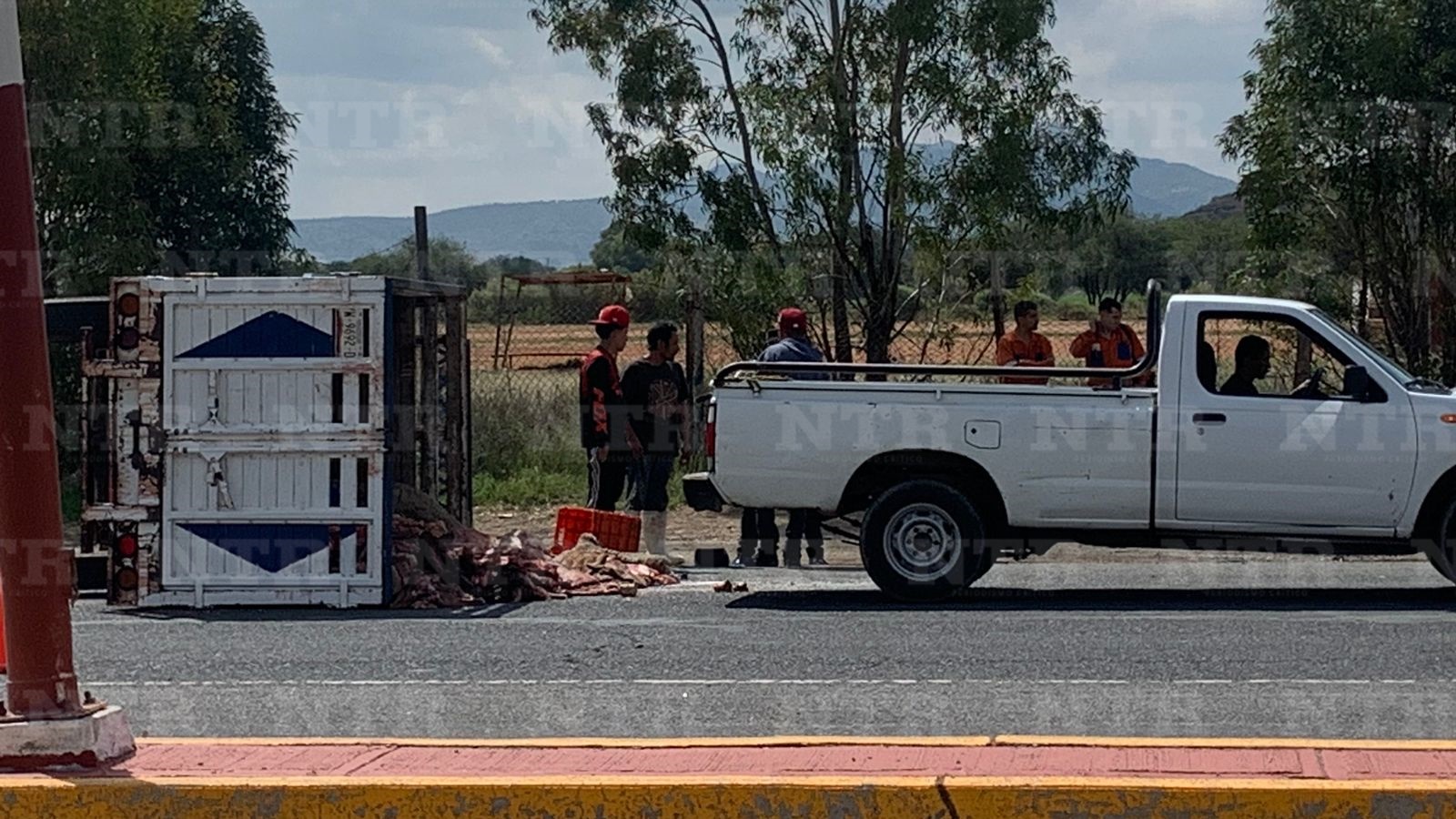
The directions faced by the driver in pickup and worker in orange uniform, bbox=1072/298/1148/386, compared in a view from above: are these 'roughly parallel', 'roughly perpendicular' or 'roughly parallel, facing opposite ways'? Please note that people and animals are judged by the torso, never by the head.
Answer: roughly perpendicular

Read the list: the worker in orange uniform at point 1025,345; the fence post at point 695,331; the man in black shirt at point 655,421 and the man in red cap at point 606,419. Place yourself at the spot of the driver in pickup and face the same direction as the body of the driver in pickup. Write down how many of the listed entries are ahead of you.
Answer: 0

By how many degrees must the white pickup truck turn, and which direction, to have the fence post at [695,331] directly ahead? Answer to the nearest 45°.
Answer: approximately 135° to its left

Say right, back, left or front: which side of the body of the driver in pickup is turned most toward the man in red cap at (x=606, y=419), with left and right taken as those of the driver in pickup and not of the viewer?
back

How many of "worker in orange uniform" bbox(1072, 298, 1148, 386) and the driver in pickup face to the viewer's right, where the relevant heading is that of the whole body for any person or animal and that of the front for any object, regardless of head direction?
1

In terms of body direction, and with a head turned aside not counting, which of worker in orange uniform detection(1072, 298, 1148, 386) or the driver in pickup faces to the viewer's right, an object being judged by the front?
the driver in pickup

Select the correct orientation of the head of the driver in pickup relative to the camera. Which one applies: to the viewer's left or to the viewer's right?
to the viewer's right

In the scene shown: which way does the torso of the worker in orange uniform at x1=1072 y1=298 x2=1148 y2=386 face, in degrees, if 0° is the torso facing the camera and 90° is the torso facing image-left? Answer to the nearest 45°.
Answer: approximately 0°

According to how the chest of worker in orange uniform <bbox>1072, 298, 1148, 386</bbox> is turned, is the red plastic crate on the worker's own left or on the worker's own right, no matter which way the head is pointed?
on the worker's own right

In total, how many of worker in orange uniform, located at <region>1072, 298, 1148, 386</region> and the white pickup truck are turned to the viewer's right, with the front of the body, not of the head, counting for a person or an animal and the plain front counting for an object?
1

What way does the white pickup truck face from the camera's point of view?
to the viewer's right

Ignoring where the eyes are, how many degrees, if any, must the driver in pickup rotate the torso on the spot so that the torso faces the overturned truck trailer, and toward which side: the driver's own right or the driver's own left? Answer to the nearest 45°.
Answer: approximately 180°

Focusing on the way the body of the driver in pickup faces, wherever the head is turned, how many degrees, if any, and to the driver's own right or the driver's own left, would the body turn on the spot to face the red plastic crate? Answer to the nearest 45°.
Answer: approximately 180°

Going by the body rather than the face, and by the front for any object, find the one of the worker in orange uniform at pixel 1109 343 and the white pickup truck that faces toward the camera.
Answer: the worker in orange uniform

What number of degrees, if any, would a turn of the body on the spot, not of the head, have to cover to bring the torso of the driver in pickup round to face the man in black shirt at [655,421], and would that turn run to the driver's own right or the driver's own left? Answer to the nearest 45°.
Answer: approximately 180°

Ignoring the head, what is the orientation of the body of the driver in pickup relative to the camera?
to the viewer's right
